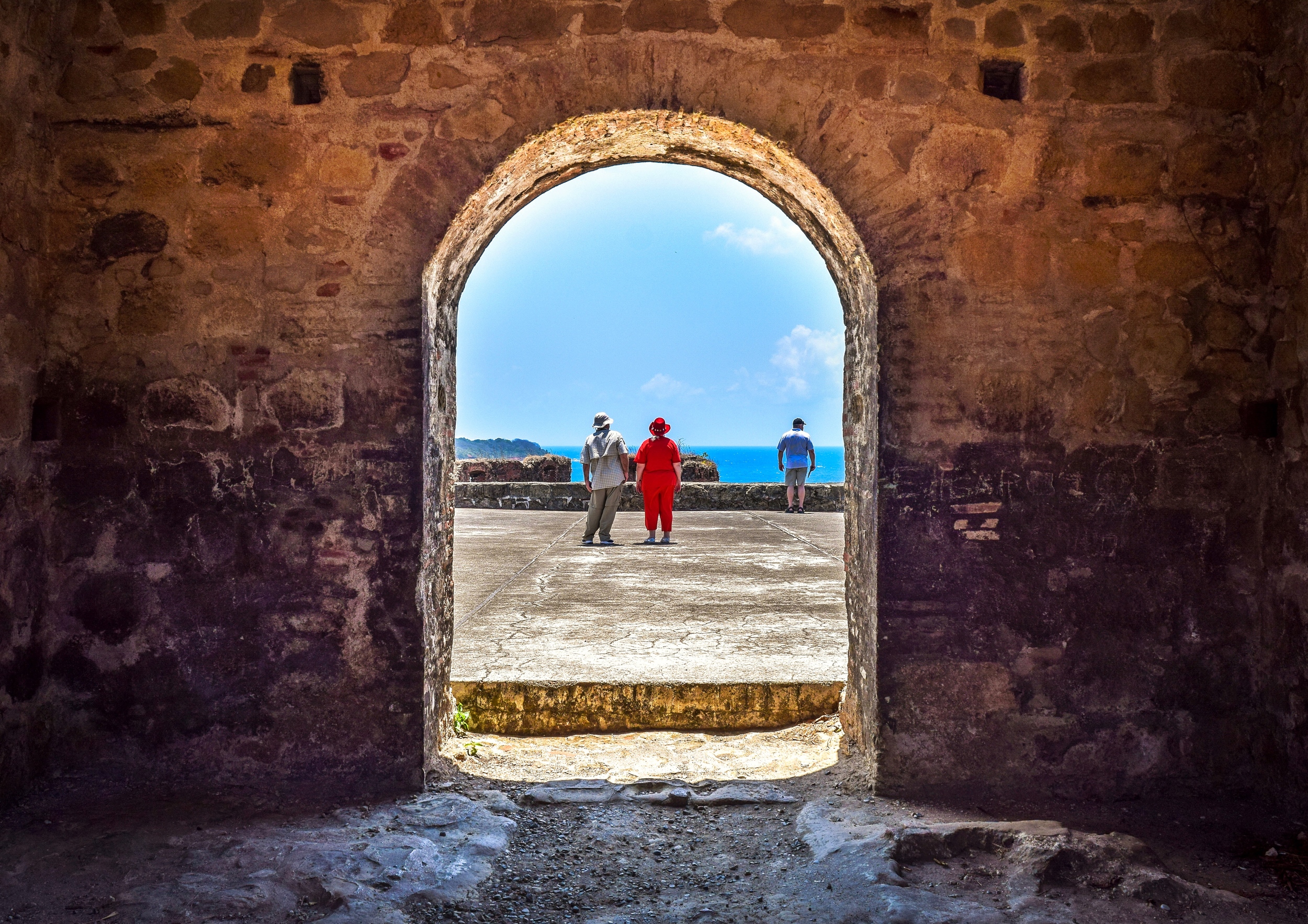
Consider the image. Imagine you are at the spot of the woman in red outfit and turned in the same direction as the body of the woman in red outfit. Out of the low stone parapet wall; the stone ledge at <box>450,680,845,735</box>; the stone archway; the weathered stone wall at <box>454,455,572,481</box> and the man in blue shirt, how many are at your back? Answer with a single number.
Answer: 2

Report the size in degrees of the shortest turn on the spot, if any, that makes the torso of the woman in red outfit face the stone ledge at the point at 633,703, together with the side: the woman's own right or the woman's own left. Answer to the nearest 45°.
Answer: approximately 180°

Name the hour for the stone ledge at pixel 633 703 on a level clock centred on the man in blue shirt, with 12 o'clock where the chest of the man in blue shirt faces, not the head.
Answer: The stone ledge is roughly at 6 o'clock from the man in blue shirt.

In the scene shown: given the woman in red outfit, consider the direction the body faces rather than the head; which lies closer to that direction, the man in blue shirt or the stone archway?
the man in blue shirt

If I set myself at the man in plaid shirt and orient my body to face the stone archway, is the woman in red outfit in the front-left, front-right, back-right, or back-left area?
back-left

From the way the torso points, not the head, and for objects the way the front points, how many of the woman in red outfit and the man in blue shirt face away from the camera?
2

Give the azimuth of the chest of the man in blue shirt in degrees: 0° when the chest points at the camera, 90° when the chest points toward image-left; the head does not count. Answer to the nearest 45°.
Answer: approximately 180°

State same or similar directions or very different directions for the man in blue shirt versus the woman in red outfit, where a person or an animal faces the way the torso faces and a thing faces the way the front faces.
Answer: same or similar directions

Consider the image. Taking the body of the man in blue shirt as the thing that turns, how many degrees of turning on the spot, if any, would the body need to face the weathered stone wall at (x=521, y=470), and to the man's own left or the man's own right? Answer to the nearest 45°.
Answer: approximately 45° to the man's own left

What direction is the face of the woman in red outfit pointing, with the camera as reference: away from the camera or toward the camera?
away from the camera

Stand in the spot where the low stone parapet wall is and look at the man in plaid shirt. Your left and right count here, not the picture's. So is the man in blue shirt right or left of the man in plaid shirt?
left

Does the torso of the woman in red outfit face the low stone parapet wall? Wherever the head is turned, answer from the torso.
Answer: yes

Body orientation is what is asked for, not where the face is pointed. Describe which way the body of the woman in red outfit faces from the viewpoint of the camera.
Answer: away from the camera

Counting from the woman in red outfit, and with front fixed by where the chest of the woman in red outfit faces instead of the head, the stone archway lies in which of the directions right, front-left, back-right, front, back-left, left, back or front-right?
back
